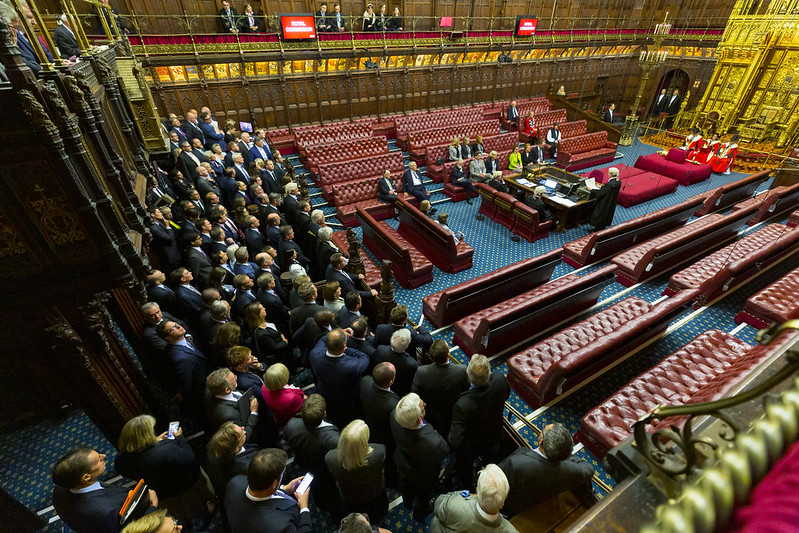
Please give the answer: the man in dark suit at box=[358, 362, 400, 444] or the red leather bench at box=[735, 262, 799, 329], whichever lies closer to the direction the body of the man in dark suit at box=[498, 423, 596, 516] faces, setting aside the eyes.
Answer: the red leather bench

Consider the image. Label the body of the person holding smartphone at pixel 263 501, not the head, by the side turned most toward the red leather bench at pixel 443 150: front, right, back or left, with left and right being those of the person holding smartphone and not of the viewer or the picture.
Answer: front

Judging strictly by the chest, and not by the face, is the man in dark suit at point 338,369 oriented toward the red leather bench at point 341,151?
yes

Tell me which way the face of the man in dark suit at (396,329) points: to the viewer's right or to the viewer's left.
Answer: to the viewer's right

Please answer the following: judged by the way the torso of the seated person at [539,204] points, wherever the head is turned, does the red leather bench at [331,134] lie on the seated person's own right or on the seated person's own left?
on the seated person's own left

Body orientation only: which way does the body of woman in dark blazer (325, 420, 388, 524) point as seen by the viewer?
away from the camera

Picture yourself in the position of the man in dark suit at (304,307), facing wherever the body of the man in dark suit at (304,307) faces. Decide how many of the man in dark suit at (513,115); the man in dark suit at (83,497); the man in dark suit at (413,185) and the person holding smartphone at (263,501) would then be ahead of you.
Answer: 2

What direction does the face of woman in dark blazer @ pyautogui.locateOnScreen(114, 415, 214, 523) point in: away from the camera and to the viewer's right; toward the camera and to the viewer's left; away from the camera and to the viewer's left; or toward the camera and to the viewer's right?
away from the camera and to the viewer's right

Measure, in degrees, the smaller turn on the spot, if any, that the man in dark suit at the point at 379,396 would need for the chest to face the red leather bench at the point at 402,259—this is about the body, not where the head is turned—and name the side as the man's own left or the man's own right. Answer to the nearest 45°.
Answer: approximately 45° to the man's own left

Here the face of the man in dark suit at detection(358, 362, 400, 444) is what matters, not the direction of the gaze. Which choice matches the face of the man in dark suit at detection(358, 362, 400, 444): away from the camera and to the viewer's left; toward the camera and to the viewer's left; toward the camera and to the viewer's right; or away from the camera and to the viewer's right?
away from the camera and to the viewer's right

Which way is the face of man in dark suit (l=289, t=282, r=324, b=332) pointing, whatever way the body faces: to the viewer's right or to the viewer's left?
to the viewer's right

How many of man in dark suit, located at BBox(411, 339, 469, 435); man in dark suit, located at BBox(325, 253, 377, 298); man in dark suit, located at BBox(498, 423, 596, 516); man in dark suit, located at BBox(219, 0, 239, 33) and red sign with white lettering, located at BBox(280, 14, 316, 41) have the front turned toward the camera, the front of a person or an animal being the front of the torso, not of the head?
2

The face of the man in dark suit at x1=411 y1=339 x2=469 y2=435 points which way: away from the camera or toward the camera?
away from the camera

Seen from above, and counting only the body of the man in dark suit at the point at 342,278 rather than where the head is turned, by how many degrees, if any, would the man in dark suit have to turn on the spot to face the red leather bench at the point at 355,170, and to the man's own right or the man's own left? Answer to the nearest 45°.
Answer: approximately 90° to the man's own left

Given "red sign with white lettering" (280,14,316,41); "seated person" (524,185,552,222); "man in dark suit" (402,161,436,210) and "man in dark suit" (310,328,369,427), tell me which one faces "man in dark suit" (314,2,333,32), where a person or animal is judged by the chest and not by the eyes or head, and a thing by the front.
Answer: "man in dark suit" (310,328,369,427)

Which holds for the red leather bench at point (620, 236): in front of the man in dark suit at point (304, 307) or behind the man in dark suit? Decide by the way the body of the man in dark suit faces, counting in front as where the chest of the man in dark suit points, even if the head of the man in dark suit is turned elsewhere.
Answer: in front

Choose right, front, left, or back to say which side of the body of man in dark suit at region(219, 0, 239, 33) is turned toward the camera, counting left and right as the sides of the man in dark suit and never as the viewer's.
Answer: front

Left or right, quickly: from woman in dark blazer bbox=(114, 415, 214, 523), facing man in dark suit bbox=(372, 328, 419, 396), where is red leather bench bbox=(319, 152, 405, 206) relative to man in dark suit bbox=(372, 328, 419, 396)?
left

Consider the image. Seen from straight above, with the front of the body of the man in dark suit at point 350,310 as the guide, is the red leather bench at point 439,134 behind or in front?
in front

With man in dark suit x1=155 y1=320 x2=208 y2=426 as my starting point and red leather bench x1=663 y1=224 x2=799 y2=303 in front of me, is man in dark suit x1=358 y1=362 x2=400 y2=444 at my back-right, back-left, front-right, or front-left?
front-right
